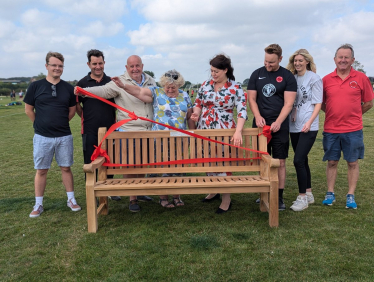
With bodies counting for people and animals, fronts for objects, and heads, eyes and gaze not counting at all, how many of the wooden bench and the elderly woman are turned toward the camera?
2

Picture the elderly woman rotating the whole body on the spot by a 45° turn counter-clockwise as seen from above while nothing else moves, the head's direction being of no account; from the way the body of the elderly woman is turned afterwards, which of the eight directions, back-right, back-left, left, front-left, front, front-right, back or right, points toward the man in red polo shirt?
front-left

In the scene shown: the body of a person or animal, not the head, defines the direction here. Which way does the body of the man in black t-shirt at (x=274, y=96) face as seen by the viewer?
toward the camera

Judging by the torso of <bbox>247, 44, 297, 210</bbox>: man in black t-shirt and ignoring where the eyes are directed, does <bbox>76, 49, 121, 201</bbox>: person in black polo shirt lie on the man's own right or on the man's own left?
on the man's own right

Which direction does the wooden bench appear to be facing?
toward the camera

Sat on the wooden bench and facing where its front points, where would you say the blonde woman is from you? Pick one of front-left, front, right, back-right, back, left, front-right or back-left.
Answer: left

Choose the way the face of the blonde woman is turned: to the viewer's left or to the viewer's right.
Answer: to the viewer's left

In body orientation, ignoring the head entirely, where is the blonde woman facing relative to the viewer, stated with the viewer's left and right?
facing the viewer and to the left of the viewer
